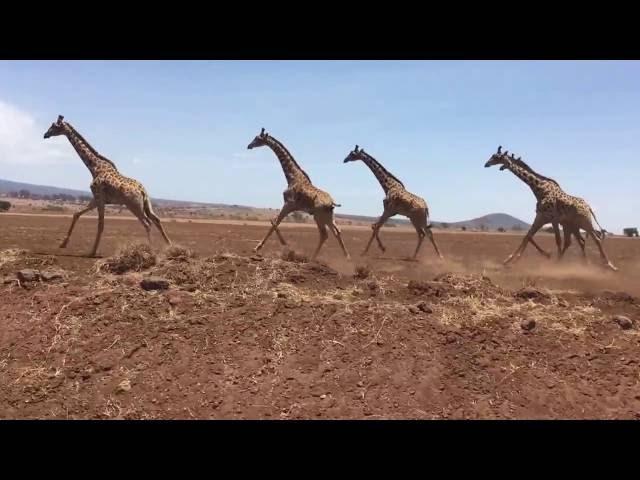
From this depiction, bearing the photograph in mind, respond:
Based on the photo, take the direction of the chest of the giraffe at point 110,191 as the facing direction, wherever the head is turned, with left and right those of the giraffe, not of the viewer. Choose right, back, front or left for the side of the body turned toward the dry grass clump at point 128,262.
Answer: left

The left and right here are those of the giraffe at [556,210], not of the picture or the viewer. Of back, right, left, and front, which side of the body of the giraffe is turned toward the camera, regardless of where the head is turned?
left

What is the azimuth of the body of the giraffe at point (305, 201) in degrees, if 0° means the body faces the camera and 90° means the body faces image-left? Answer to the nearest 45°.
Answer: approximately 90°

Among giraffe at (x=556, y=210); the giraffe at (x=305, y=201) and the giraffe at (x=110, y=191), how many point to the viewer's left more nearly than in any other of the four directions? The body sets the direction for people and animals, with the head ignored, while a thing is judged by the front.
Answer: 3

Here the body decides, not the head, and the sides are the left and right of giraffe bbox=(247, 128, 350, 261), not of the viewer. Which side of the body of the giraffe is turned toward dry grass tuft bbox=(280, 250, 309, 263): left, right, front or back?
left

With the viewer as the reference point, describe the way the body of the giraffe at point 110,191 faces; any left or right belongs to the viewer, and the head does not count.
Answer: facing to the left of the viewer

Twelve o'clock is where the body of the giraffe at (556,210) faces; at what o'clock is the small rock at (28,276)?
The small rock is roughly at 10 o'clock from the giraffe.

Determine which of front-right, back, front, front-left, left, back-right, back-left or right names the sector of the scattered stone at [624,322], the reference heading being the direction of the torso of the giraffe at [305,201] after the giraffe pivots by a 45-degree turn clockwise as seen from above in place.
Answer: back

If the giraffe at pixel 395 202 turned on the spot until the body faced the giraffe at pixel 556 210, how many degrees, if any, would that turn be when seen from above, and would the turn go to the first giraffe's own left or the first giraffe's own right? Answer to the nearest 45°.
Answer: approximately 180°

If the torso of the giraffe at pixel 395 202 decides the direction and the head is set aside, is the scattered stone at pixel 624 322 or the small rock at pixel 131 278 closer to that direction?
the small rock

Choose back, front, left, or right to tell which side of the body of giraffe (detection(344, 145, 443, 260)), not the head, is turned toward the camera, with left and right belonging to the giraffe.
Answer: left

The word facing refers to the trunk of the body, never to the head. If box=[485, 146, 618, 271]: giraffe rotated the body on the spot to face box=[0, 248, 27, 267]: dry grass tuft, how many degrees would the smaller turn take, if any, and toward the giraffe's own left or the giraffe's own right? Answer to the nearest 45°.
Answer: approximately 45° to the giraffe's own left

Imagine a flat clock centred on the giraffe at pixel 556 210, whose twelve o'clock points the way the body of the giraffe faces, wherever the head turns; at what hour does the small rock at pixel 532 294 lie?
The small rock is roughly at 9 o'clock from the giraffe.
